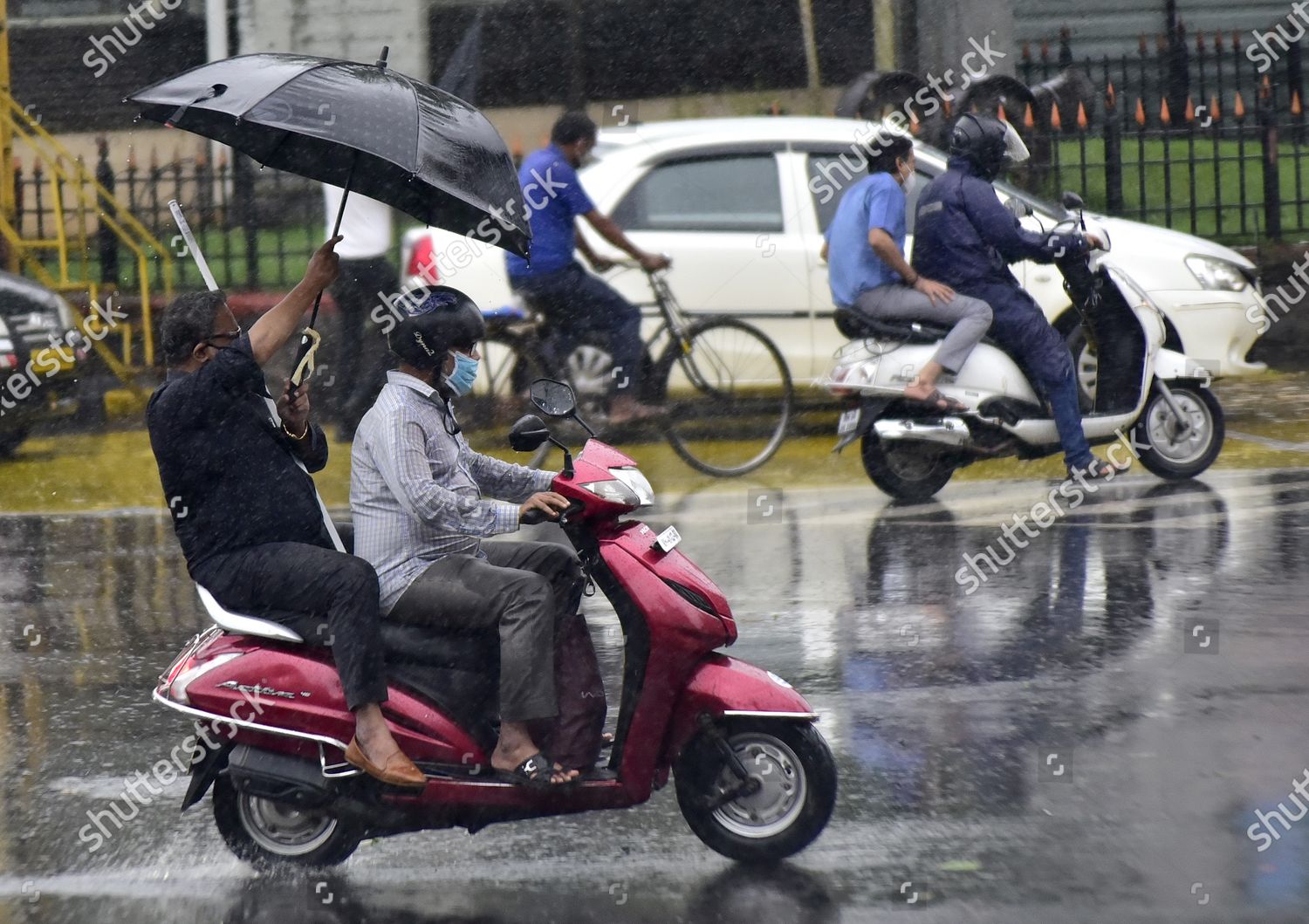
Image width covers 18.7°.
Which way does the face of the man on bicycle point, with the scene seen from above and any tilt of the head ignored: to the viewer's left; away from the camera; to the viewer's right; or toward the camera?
to the viewer's right

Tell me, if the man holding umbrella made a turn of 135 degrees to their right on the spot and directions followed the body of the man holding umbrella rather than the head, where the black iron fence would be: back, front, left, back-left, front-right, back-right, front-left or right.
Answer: back-right

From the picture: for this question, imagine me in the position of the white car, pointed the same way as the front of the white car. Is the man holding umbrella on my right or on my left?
on my right

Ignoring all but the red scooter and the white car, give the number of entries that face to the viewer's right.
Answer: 2

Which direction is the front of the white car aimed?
to the viewer's right

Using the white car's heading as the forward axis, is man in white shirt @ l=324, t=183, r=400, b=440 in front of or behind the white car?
behind

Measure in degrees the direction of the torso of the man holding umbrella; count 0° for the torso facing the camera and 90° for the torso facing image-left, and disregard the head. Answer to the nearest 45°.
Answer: approximately 270°

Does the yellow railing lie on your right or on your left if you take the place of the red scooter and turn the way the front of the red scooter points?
on your left

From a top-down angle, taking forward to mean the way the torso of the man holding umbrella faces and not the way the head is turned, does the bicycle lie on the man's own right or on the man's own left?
on the man's own left

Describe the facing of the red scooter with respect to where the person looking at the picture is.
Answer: facing to the right of the viewer
